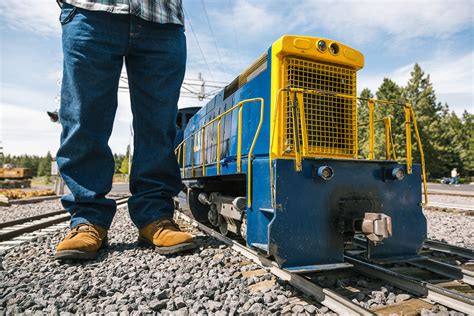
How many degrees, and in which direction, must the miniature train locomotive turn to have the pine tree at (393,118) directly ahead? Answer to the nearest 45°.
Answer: approximately 135° to its left

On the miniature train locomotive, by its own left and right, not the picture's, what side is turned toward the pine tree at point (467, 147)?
left

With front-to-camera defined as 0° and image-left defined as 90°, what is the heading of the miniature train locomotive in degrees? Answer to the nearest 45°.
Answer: approximately 315°

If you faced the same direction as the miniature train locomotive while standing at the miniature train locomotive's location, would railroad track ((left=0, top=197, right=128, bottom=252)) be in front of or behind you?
behind
